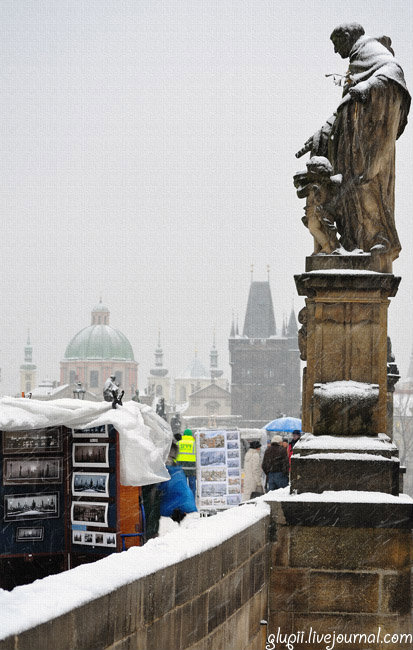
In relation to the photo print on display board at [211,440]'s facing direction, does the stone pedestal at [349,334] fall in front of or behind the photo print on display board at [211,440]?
in front

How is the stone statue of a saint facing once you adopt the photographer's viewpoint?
facing to the left of the viewer

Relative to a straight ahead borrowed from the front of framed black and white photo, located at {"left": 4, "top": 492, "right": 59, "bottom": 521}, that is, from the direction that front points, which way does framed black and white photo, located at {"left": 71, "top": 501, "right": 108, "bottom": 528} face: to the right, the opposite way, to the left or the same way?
the same way

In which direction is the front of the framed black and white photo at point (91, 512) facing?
toward the camera

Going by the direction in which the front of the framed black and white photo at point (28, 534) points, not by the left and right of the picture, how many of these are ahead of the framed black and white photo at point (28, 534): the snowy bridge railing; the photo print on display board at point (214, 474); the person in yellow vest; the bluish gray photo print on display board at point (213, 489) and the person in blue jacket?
1

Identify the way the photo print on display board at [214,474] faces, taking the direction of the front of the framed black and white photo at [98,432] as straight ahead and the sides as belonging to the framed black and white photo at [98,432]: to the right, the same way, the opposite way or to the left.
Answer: the same way

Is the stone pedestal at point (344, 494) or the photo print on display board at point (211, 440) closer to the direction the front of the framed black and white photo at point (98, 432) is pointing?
the stone pedestal

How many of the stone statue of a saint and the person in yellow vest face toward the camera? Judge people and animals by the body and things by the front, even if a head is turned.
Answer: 0

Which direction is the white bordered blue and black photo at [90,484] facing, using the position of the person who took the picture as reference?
facing the viewer

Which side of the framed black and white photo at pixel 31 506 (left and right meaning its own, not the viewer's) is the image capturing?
front

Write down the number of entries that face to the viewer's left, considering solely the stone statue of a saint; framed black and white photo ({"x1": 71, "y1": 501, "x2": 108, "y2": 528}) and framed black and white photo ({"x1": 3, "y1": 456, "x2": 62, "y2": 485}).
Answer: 1

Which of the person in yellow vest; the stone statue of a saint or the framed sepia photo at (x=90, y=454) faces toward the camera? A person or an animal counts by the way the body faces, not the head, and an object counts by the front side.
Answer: the framed sepia photo

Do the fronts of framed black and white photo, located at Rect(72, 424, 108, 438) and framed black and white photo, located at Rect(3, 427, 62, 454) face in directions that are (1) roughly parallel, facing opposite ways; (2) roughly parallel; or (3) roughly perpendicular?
roughly parallel
